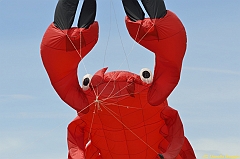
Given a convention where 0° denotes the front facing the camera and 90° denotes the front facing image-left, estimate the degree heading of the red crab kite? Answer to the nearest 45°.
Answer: approximately 0°
